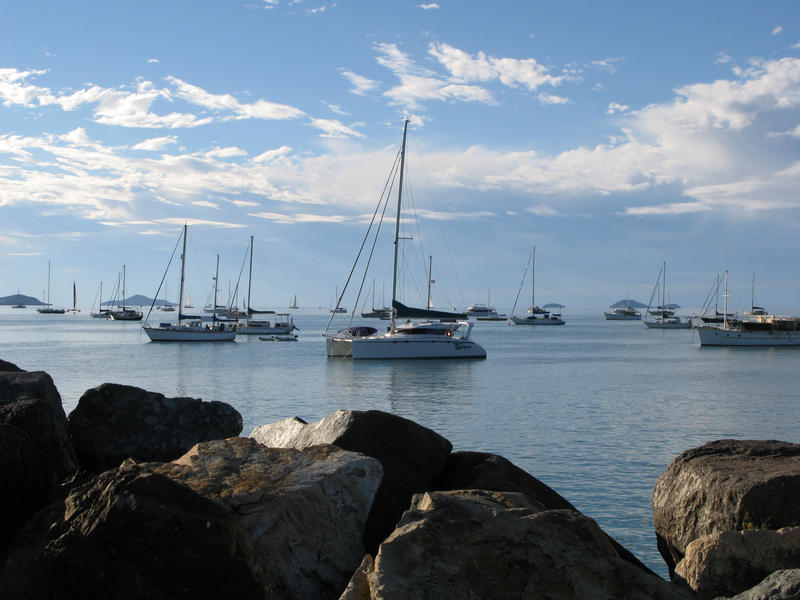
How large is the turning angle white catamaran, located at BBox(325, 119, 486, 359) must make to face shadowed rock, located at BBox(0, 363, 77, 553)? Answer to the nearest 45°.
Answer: approximately 45° to its left

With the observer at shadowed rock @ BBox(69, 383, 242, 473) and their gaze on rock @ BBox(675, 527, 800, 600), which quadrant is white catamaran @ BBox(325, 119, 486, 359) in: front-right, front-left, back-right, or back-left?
back-left

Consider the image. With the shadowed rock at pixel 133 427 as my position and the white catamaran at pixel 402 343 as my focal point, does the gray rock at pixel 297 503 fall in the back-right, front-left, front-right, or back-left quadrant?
back-right

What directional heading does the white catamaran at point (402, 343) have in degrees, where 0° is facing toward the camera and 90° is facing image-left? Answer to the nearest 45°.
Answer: approximately 45°

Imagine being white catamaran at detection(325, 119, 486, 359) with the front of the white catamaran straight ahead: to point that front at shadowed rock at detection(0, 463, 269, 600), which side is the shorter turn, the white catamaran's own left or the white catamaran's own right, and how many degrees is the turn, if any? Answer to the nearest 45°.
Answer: approximately 45° to the white catamaran's own left

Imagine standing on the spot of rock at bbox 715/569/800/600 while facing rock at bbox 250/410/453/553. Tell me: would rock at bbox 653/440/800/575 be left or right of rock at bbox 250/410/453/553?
right

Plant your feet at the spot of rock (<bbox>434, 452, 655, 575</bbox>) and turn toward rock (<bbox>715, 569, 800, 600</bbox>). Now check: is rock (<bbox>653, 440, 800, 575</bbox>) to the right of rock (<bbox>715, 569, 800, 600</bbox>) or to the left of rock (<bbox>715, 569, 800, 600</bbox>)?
left

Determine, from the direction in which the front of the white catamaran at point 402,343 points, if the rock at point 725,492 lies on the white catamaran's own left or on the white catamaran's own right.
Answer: on the white catamaran's own left
